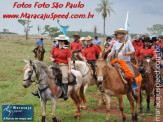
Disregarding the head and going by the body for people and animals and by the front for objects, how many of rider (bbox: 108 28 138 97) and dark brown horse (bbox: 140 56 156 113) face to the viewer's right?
0

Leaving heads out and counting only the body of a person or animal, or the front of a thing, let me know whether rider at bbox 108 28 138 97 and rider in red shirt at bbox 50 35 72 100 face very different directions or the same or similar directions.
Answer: same or similar directions

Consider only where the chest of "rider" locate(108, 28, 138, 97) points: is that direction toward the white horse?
no

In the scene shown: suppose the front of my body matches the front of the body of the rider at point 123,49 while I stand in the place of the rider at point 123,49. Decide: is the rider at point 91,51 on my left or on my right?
on my right

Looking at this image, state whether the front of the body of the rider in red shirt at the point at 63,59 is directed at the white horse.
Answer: no

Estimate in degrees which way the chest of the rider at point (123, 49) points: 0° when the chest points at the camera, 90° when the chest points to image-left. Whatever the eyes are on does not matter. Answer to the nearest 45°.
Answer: approximately 45°

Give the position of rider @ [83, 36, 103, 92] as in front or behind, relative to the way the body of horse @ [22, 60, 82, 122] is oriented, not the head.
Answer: behind

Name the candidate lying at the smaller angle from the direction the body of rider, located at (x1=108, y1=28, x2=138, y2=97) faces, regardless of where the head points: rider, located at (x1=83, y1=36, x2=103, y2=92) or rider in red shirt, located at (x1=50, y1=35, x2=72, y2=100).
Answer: the rider in red shirt

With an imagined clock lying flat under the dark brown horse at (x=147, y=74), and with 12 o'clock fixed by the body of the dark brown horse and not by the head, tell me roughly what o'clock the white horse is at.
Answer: The white horse is roughly at 3 o'clock from the dark brown horse.

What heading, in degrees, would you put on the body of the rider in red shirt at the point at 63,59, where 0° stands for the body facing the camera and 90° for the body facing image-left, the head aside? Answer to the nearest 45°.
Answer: approximately 45°

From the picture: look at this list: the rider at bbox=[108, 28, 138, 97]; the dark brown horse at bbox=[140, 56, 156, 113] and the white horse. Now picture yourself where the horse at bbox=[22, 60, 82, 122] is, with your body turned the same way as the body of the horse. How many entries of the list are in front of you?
0

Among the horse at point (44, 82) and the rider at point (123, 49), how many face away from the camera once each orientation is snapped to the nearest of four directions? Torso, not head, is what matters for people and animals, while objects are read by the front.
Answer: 0

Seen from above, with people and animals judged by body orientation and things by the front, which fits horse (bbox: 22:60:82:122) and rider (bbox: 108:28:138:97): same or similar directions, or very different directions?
same or similar directions

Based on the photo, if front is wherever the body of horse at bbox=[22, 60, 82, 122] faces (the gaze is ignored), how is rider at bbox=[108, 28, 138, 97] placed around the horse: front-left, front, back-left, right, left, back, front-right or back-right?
back-left

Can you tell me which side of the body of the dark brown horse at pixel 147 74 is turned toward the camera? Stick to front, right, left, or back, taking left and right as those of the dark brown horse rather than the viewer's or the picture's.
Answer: front

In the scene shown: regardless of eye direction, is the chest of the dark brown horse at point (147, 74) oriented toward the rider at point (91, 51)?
no
